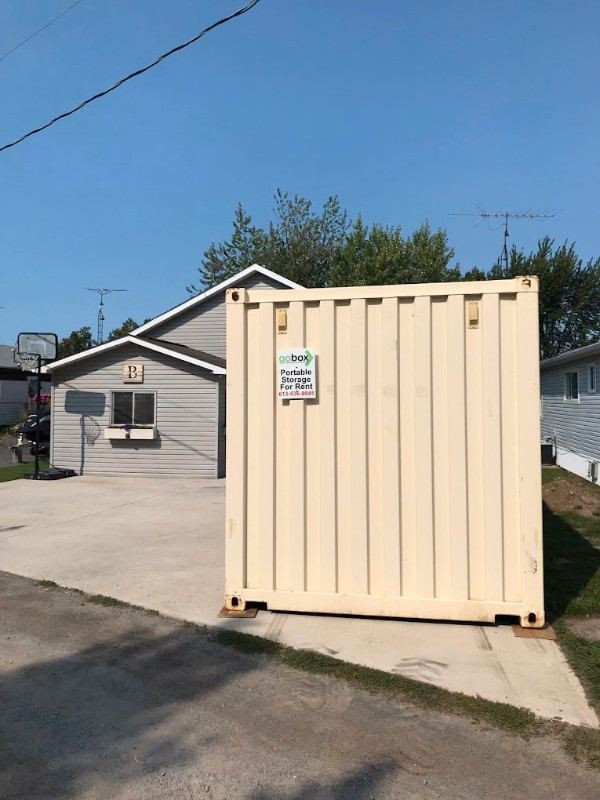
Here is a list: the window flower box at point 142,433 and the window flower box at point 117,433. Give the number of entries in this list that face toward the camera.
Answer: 2

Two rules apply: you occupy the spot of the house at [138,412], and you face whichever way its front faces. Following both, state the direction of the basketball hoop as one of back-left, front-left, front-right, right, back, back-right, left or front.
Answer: right

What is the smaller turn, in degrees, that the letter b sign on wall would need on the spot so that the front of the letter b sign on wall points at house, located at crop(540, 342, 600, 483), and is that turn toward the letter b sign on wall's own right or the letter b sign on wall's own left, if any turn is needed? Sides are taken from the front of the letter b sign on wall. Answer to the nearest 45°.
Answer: approximately 90° to the letter b sign on wall's own left

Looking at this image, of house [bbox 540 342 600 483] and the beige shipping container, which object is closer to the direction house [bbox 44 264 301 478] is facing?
the beige shipping container

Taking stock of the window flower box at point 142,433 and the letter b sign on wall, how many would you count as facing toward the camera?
2

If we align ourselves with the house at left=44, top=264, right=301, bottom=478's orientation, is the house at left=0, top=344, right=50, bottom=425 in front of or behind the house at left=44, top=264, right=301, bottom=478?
behind

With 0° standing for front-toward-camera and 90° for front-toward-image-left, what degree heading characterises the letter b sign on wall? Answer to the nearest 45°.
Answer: approximately 0°

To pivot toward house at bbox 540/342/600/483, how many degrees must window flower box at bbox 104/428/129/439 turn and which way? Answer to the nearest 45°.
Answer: approximately 90° to its left

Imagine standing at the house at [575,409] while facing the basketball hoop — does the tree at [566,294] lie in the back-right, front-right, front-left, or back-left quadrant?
back-right
